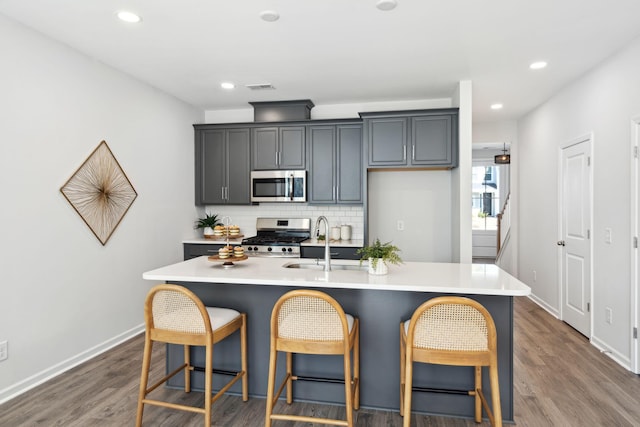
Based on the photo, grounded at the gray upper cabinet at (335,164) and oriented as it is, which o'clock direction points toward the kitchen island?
The kitchen island is roughly at 12 o'clock from the gray upper cabinet.

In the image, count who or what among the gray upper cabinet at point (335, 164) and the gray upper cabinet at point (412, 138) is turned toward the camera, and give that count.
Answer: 2
